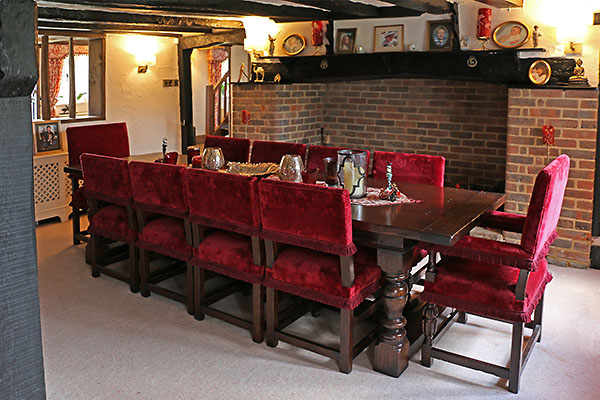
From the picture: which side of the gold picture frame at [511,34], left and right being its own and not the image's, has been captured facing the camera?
front

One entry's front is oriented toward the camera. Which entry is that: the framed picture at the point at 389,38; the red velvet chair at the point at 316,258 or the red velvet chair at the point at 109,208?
the framed picture

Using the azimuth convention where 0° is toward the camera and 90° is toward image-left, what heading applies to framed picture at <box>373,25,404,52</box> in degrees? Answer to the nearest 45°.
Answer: approximately 0°

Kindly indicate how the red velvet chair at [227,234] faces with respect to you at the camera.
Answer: facing away from the viewer and to the right of the viewer

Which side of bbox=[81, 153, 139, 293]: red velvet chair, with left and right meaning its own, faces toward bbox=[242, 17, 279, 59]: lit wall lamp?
front

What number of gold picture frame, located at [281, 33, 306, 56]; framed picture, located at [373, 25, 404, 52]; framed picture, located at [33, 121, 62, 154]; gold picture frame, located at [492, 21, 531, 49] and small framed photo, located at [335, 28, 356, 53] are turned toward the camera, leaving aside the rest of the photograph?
5

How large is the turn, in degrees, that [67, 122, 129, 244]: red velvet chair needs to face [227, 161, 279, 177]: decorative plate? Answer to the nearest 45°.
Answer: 0° — it already faces it

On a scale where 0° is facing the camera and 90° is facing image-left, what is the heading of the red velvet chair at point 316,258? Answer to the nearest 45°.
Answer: approximately 225°

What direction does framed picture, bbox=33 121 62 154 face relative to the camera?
toward the camera

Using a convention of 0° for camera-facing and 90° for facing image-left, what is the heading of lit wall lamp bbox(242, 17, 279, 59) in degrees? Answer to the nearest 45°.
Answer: approximately 45°

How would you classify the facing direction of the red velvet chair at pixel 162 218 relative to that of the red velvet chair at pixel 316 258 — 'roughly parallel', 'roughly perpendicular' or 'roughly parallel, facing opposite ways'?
roughly parallel

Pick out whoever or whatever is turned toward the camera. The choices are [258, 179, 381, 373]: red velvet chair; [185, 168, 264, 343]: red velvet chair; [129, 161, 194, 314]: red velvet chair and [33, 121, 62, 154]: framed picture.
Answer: the framed picture

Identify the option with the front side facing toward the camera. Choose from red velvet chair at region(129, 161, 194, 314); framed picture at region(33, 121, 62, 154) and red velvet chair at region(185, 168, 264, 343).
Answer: the framed picture

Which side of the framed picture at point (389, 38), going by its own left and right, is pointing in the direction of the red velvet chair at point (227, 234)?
front

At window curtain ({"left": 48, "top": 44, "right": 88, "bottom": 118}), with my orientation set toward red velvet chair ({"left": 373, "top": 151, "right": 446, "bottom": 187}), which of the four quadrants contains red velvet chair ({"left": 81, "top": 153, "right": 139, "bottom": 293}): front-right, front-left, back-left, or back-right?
front-right

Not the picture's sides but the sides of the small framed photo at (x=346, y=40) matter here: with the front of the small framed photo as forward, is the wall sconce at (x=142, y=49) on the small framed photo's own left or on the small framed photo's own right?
on the small framed photo's own right

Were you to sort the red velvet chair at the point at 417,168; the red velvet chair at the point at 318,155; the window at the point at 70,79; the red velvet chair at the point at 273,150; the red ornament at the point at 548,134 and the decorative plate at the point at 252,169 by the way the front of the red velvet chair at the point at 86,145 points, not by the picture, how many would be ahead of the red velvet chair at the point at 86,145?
5

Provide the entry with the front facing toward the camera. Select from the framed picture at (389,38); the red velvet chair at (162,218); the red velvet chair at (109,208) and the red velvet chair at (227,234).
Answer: the framed picture

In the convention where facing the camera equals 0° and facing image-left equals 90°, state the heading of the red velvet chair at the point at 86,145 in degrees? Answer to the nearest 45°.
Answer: approximately 315°
